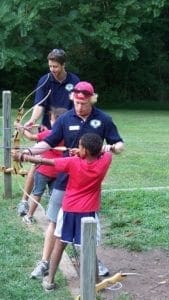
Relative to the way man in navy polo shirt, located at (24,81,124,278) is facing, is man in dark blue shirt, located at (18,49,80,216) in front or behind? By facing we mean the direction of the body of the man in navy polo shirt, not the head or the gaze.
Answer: behind

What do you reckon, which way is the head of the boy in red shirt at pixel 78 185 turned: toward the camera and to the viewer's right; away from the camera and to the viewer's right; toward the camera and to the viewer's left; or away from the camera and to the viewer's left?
away from the camera and to the viewer's left

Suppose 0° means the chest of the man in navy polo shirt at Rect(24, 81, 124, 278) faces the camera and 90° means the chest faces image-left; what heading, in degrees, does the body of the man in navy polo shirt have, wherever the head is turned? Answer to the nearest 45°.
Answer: approximately 0°

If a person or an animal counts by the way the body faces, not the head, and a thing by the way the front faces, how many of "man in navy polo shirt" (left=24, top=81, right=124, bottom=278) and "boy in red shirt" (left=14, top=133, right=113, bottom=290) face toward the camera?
1

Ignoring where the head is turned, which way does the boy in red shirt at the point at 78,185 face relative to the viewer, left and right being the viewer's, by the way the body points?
facing away from the viewer and to the left of the viewer
